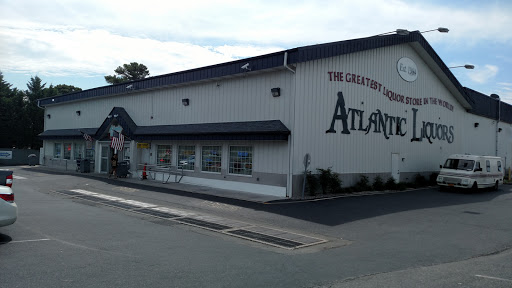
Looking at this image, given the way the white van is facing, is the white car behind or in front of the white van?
in front

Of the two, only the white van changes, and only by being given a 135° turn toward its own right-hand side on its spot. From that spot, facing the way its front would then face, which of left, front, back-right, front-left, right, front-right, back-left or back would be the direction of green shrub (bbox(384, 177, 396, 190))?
back-left

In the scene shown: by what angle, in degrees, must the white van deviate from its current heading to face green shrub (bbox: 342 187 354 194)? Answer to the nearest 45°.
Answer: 0° — it already faces it

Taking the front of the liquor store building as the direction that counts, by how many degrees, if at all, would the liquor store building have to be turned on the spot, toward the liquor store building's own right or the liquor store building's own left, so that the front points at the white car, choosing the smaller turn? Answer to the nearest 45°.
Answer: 0° — it already faces it

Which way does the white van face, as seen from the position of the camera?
facing the viewer and to the left of the viewer

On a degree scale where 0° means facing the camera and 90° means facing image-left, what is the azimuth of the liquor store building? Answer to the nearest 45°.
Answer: approximately 45°

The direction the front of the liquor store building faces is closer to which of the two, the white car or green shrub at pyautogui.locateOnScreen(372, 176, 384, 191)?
the white car

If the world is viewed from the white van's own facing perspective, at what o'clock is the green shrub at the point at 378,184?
The green shrub is roughly at 12 o'clock from the white van.

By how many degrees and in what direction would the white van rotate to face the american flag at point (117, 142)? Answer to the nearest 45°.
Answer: approximately 45° to its right

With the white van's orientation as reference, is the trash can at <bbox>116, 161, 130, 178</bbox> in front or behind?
in front

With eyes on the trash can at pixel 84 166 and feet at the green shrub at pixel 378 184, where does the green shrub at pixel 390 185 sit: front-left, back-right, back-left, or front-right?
back-right
